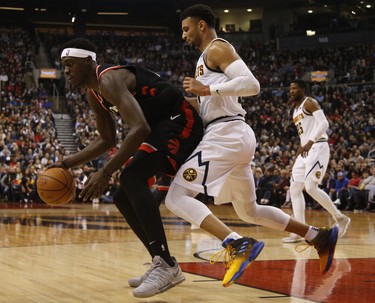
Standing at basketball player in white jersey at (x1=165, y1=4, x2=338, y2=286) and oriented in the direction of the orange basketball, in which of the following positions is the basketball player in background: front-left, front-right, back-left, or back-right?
back-right

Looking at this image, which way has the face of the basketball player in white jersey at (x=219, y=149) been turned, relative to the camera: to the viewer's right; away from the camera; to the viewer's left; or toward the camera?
to the viewer's left

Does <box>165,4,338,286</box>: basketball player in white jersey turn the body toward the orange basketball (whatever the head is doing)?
yes

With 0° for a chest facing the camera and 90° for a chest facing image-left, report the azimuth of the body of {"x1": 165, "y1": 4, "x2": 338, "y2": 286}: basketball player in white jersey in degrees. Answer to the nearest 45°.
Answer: approximately 90°

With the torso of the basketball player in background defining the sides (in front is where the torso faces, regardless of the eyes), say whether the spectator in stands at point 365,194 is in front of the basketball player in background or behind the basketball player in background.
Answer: behind
